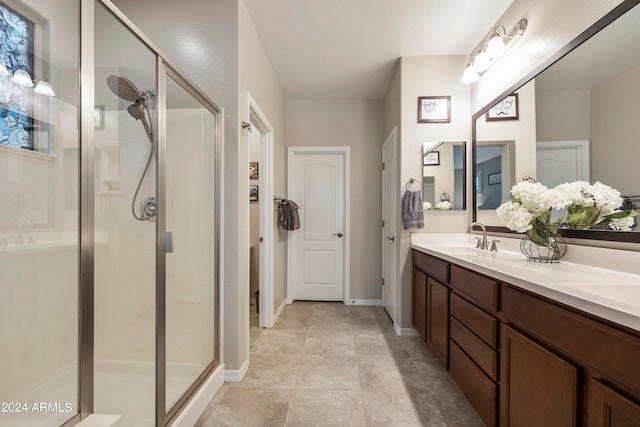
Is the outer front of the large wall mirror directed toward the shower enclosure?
yes

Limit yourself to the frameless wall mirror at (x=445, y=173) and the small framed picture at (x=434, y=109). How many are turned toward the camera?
2

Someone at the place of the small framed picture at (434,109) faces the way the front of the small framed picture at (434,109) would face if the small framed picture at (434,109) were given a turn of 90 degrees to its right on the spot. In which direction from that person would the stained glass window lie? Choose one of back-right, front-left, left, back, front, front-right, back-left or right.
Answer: front-left

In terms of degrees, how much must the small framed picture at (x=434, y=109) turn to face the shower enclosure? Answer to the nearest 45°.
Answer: approximately 45° to its right

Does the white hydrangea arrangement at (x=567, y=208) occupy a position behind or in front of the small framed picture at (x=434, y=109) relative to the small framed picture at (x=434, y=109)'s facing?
in front

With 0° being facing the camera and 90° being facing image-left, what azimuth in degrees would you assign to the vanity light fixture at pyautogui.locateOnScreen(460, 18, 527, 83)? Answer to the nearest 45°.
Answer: approximately 45°

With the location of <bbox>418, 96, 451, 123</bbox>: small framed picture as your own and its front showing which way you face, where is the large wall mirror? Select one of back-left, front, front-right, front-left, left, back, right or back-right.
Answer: front-left

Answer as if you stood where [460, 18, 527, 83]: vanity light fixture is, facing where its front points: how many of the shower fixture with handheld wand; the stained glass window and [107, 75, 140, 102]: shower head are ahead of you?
3

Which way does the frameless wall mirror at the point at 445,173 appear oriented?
toward the camera

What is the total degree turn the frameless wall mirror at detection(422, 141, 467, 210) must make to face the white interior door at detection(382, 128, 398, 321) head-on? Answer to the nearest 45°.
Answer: approximately 135° to its right

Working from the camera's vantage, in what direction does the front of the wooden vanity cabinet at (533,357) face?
facing the viewer and to the left of the viewer

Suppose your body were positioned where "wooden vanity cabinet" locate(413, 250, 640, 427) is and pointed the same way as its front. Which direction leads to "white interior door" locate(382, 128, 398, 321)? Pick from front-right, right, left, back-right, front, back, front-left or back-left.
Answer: right

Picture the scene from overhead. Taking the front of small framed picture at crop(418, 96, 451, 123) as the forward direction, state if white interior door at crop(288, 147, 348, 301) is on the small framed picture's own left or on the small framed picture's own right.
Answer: on the small framed picture's own right
